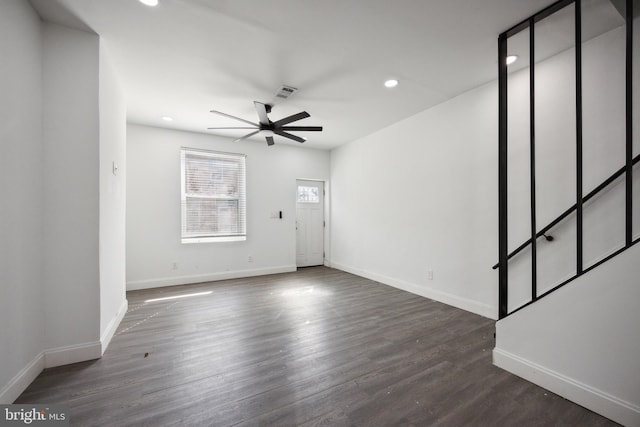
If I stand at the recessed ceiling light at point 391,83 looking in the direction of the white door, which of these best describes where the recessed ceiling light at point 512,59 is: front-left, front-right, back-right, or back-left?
back-right

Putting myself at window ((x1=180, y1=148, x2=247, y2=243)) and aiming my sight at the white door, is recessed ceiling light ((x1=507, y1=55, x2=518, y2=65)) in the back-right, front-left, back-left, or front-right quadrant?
front-right

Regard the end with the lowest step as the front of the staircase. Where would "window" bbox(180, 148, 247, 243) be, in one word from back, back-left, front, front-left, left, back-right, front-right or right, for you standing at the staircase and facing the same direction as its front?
front-left

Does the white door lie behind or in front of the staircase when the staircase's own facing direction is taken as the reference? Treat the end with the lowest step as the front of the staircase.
in front

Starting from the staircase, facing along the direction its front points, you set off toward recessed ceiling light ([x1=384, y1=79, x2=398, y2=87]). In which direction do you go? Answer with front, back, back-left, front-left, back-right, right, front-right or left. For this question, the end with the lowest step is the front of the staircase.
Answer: front-left

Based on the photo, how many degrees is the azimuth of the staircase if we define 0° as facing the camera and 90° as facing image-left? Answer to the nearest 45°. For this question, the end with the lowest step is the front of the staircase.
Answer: approximately 135°
